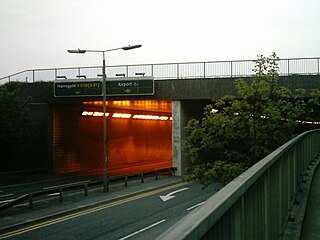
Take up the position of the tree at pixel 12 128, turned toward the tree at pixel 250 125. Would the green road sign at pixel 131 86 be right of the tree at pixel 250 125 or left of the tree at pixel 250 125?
left

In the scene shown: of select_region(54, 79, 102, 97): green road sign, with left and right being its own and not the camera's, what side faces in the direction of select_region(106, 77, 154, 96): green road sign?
left

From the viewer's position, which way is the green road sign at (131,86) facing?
facing the viewer

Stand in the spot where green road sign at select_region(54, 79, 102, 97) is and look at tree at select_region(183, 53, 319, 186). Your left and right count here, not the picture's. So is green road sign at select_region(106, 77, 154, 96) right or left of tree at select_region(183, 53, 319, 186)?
left

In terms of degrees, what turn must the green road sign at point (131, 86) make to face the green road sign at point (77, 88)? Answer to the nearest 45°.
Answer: approximately 90° to its right

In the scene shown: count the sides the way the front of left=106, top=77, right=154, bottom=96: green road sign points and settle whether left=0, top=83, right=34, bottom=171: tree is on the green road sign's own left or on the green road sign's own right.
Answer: on the green road sign's own right

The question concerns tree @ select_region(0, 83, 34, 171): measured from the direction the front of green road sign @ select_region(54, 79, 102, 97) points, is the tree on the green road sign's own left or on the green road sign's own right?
on the green road sign's own right

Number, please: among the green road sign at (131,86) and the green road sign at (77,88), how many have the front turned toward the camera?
2

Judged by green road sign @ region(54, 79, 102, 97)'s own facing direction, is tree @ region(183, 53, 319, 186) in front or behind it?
in front

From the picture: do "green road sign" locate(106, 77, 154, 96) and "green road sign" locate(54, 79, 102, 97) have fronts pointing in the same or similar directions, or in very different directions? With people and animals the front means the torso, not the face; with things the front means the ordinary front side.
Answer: same or similar directions

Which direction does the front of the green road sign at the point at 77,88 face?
toward the camera
